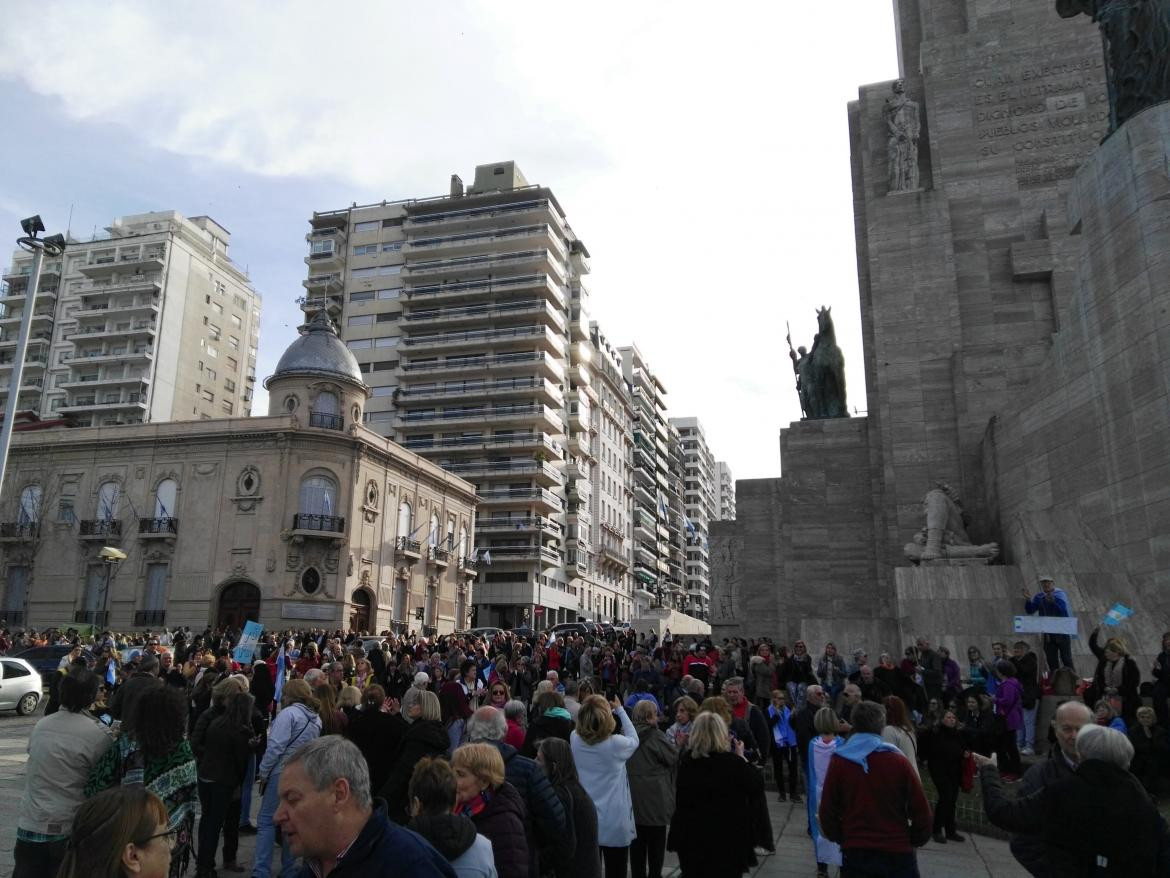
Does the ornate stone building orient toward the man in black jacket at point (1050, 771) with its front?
yes

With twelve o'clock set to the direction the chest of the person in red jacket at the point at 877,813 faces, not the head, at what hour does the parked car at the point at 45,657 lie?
The parked car is roughly at 10 o'clock from the person in red jacket.

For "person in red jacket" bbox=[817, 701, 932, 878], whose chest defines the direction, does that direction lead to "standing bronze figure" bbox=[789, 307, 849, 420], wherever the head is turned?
yes

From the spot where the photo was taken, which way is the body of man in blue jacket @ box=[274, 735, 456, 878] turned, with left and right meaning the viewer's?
facing to the left of the viewer

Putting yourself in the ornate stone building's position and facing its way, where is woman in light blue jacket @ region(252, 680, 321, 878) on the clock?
The woman in light blue jacket is roughly at 12 o'clock from the ornate stone building.

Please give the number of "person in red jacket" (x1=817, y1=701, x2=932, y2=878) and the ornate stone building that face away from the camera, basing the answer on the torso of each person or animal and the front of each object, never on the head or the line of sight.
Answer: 1

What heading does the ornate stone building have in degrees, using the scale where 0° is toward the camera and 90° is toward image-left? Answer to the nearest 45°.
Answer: approximately 0°

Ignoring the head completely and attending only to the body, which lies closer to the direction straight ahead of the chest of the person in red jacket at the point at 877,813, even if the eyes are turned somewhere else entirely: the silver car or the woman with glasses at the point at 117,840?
the silver car

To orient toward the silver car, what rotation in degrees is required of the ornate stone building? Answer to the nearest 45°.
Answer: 0° — it already faces it

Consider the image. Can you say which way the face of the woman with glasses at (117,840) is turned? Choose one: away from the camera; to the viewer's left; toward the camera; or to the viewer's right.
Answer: to the viewer's right

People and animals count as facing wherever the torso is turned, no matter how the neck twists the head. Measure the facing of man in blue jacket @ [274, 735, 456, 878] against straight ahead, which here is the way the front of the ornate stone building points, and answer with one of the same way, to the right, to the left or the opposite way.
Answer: to the right

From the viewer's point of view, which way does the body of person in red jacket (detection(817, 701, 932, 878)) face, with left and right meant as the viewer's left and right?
facing away from the viewer
